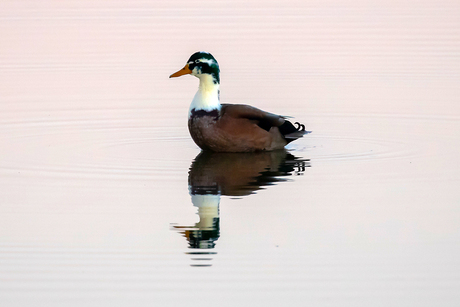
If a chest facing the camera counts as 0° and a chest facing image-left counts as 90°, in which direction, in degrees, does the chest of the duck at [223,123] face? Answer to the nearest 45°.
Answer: approximately 90°
